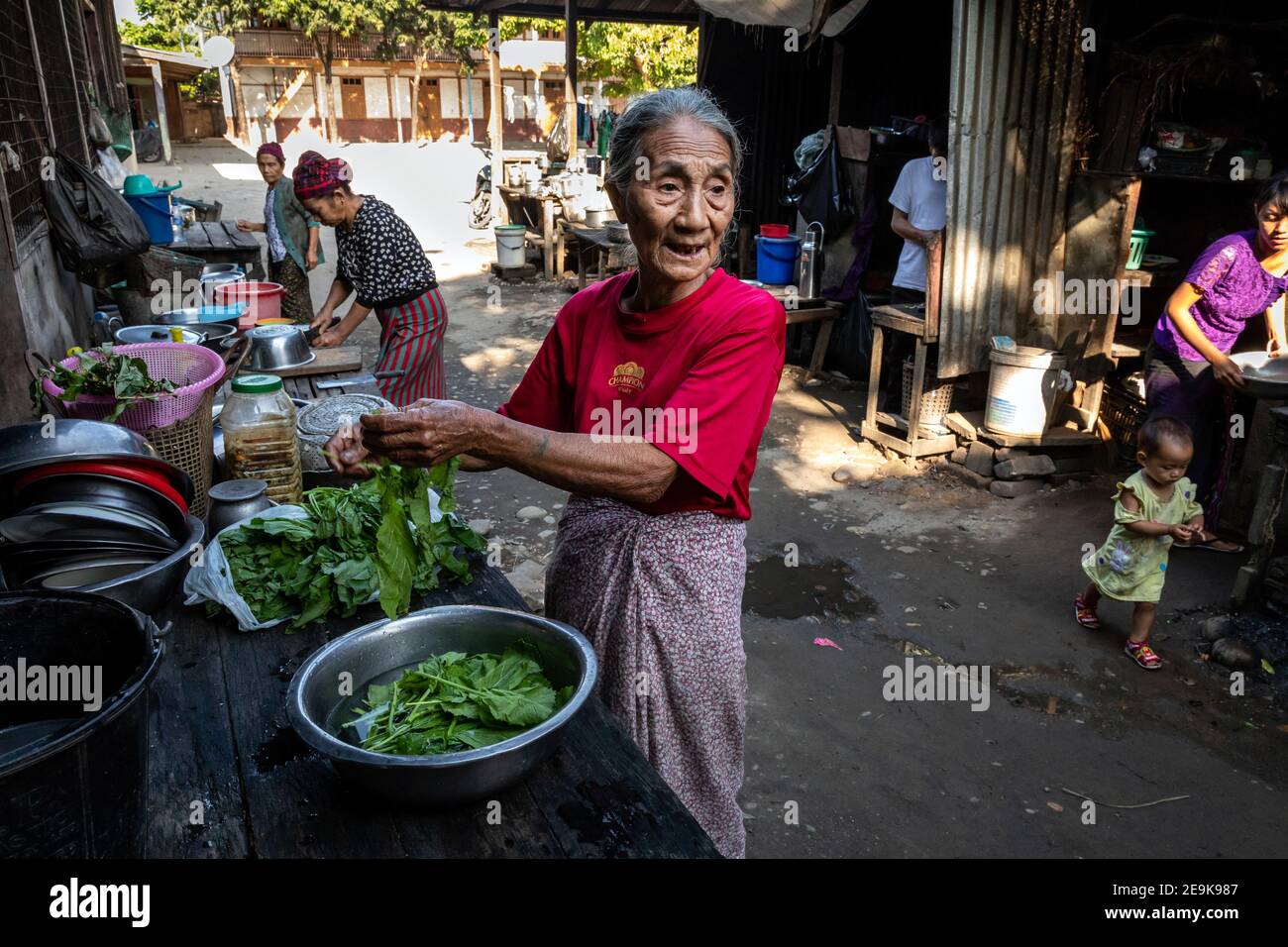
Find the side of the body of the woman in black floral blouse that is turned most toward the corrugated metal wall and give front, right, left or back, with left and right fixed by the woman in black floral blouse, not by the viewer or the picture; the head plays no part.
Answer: back

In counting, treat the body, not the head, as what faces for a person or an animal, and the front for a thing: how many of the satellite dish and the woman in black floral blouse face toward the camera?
1

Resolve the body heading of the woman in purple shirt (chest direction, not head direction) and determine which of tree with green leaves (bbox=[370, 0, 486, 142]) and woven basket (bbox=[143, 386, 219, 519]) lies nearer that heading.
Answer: the woven basket

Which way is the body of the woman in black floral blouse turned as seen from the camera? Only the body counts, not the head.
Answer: to the viewer's left

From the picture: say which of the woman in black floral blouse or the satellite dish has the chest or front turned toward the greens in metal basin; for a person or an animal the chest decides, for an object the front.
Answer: the satellite dish

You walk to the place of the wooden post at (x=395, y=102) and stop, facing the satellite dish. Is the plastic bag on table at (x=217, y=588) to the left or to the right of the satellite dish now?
left

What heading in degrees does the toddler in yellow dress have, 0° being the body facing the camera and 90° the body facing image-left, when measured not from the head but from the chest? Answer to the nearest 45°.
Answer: approximately 315°

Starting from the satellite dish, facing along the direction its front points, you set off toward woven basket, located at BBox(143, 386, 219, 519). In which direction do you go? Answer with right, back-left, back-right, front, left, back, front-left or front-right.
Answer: front

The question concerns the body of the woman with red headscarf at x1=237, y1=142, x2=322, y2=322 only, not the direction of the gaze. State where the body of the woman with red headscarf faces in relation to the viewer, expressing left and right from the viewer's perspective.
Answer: facing the viewer and to the left of the viewer

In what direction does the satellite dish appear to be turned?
toward the camera

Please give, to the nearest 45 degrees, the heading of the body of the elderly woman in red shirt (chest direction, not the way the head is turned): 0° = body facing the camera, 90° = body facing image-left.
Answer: approximately 45°

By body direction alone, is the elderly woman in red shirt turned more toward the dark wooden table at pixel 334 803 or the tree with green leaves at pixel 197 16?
the dark wooden table
